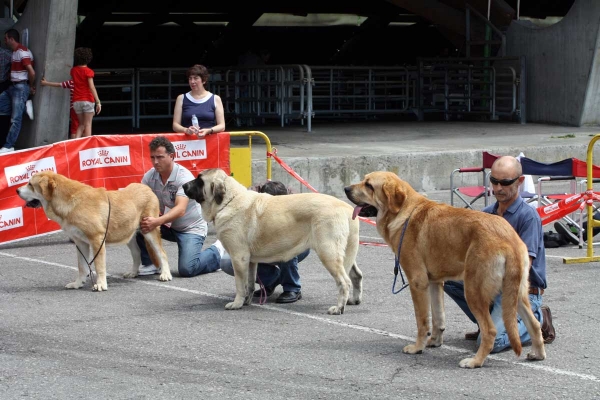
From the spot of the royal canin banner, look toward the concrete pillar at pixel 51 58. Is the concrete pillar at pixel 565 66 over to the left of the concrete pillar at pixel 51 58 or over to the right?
right

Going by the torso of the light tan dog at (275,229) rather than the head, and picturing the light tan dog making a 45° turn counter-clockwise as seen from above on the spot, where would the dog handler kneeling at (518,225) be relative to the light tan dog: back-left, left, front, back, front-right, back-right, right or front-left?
left

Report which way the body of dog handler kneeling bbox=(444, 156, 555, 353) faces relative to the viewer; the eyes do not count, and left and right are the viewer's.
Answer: facing the viewer and to the left of the viewer

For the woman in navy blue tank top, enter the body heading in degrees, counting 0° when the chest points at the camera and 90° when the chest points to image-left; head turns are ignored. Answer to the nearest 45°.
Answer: approximately 0°

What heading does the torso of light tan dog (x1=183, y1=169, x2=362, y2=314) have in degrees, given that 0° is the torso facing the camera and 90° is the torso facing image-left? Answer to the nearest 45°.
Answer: approximately 90°

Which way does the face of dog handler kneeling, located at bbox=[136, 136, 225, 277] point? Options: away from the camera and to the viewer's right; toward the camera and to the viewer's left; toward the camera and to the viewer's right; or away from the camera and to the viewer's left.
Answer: toward the camera and to the viewer's left

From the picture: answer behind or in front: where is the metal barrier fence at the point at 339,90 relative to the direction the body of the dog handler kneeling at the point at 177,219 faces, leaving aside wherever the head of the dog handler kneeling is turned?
behind

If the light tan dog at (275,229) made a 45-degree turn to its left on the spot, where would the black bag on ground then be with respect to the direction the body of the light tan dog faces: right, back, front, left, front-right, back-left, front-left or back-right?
back

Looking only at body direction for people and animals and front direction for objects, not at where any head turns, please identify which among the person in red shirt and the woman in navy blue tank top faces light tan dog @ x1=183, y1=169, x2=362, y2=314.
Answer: the woman in navy blue tank top

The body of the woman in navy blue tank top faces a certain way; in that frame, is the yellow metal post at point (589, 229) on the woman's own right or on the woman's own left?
on the woman's own left

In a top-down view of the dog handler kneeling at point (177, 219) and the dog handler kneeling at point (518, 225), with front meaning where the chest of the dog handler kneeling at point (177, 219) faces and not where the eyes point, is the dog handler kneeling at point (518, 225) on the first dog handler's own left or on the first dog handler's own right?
on the first dog handler's own left
